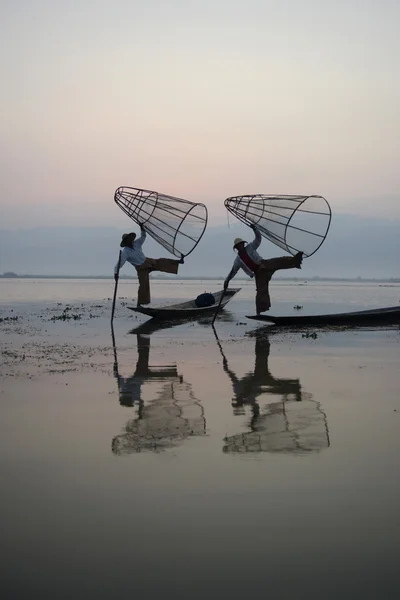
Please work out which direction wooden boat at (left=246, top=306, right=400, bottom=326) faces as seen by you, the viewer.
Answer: facing to the left of the viewer

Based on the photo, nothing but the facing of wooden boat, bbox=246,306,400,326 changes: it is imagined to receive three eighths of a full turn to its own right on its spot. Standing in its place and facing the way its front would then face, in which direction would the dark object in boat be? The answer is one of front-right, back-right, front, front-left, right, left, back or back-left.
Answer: left
